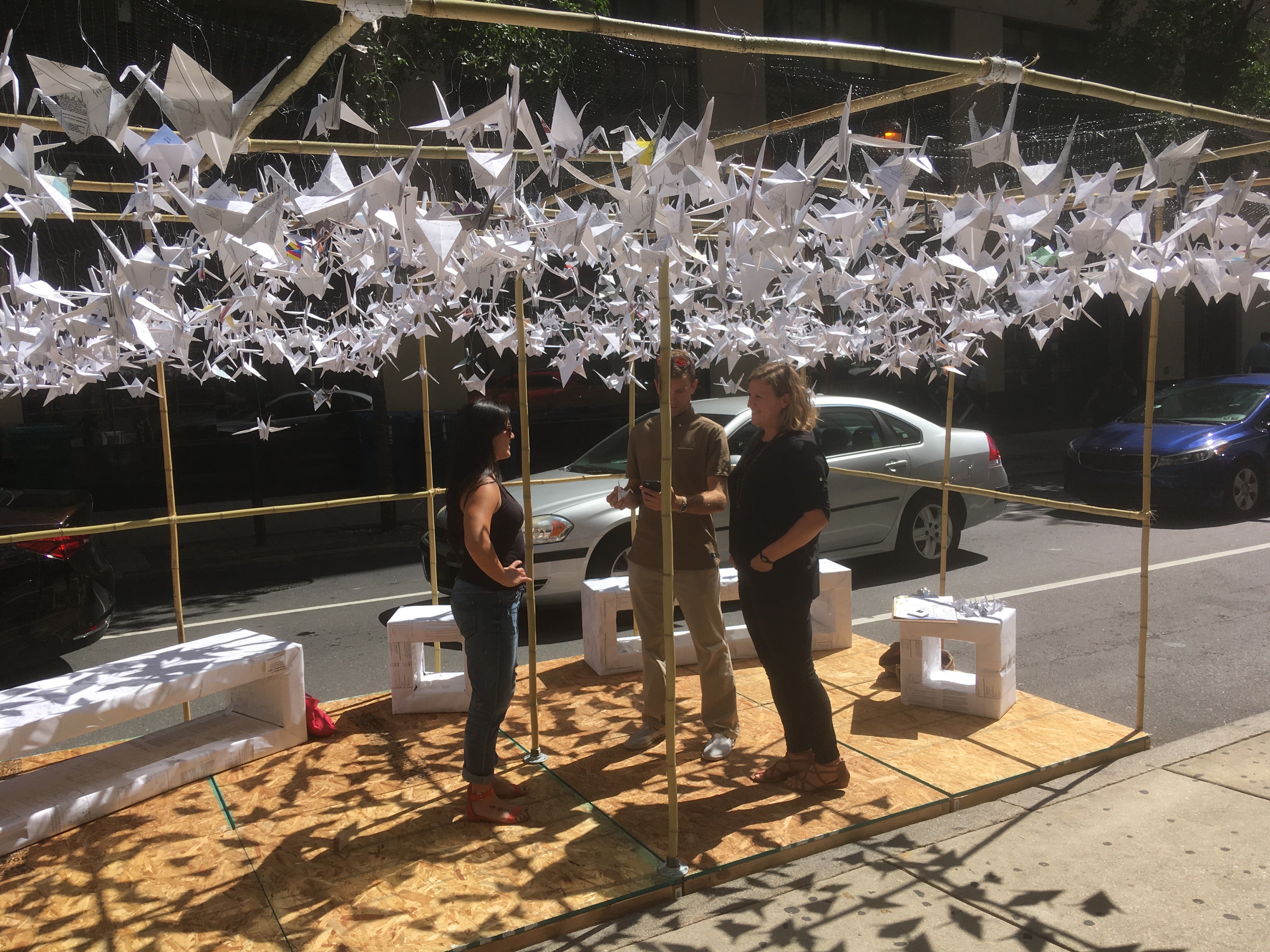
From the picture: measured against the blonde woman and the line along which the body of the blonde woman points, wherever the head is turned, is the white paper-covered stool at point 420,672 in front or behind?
in front

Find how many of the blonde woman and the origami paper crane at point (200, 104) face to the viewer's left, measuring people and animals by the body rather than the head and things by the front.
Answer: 2

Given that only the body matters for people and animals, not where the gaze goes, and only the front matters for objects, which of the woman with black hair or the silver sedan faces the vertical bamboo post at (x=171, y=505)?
the silver sedan

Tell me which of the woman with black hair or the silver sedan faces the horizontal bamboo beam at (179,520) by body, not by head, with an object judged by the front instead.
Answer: the silver sedan

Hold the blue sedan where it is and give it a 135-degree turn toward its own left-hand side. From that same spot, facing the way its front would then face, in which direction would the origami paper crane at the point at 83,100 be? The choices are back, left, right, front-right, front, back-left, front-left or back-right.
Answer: right

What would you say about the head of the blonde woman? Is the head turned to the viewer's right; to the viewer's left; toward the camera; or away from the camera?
to the viewer's left

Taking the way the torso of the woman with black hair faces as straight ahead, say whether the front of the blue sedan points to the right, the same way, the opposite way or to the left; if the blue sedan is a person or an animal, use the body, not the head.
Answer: the opposite way

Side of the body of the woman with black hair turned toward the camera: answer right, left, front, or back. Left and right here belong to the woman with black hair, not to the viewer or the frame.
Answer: right

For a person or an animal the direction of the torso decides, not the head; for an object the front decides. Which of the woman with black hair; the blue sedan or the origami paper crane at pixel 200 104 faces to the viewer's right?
the woman with black hair

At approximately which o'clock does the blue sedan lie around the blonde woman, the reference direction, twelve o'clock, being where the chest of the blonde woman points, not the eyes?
The blue sedan is roughly at 4 o'clock from the blonde woman.

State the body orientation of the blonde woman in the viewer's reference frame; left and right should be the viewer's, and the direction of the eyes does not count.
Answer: facing to the left of the viewer

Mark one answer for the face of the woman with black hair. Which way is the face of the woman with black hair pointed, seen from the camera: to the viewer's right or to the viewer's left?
to the viewer's right

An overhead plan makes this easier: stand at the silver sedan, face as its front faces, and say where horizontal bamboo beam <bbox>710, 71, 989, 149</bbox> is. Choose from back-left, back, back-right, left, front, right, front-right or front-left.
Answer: front-left

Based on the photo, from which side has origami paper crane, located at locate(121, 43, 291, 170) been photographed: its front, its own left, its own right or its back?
left

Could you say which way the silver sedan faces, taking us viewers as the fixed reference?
facing the viewer and to the left of the viewer
